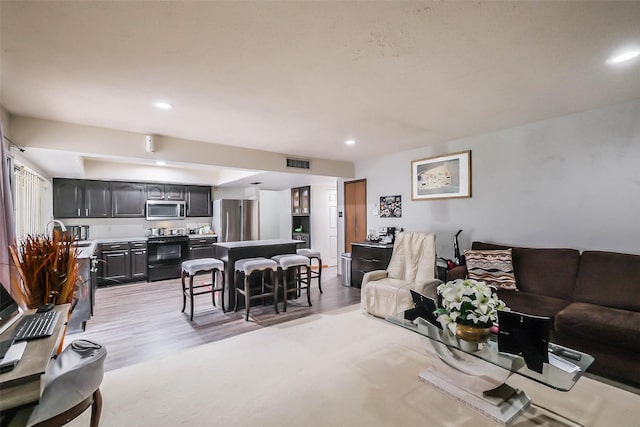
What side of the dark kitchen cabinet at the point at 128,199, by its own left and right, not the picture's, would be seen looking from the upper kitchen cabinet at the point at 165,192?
left

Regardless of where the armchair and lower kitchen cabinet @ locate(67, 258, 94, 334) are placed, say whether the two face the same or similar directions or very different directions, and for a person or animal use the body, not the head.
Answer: very different directions

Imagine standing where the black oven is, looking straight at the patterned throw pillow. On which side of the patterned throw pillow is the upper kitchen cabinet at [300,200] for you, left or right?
left

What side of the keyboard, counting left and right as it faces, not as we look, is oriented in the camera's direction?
right

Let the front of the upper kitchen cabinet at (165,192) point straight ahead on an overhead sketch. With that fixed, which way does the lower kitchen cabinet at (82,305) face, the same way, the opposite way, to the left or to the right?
to the left

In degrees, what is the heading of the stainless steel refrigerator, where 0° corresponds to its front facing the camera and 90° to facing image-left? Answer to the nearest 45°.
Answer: approximately 0°

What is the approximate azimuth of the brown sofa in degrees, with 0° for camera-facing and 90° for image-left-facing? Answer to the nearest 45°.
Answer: approximately 45°

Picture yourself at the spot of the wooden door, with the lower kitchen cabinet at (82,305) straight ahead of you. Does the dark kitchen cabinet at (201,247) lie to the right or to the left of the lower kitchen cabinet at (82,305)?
right

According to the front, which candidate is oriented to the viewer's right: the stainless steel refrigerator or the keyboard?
the keyboard
